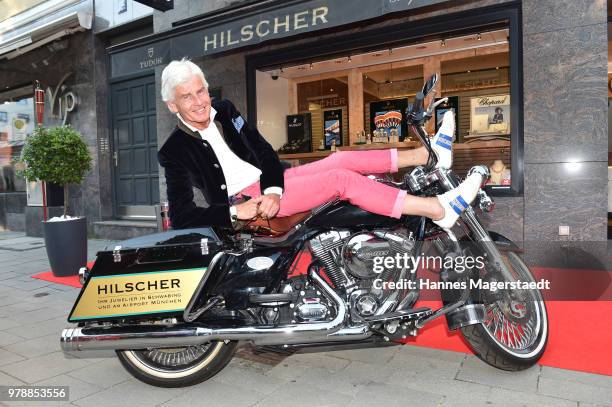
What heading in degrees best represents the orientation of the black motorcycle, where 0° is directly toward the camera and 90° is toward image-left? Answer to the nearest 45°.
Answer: approximately 270°

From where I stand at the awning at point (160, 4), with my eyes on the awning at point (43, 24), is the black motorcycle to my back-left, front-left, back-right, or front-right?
back-left

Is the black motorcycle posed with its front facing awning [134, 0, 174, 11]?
no

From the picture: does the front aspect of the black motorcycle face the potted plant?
no
